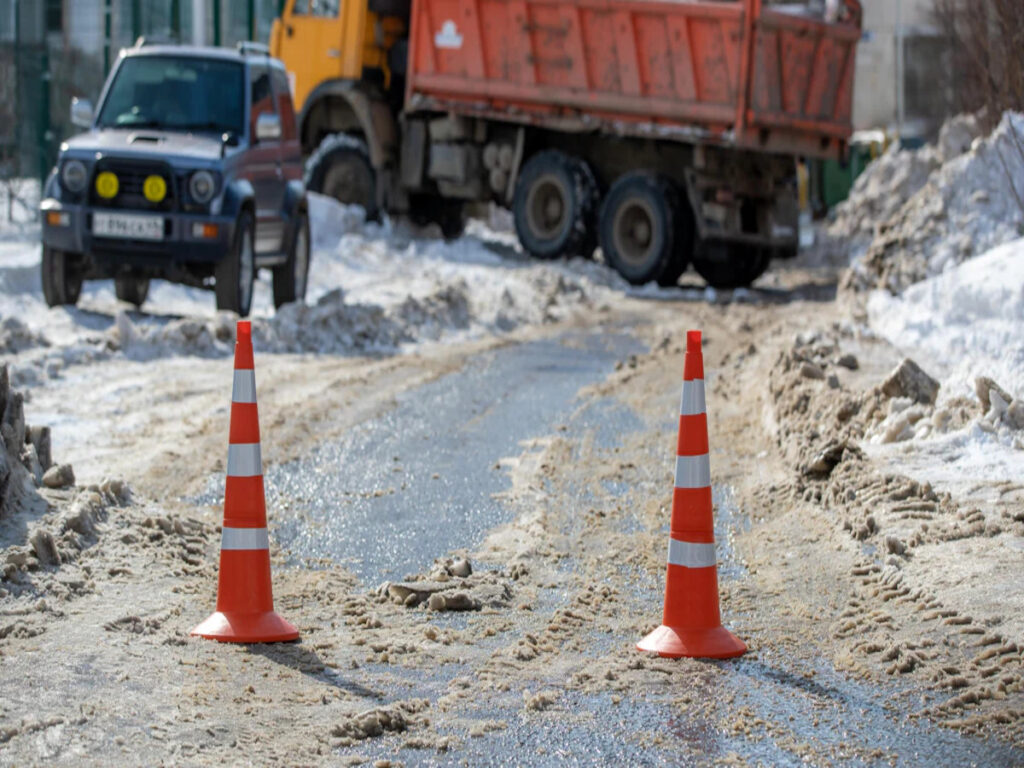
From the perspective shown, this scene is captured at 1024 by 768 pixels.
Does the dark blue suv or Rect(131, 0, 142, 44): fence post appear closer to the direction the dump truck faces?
the fence post

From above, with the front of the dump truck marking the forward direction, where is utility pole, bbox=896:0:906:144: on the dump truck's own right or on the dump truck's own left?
on the dump truck's own right

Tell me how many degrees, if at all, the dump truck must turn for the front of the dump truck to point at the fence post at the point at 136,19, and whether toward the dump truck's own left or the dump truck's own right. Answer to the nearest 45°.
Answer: approximately 45° to the dump truck's own left

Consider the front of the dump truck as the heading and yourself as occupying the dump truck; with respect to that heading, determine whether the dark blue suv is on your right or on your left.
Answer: on your left

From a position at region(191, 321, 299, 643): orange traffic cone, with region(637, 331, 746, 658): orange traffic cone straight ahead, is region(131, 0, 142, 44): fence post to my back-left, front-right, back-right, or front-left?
back-left

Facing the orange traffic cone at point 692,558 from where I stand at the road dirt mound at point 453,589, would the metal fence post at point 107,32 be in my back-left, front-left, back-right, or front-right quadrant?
back-left

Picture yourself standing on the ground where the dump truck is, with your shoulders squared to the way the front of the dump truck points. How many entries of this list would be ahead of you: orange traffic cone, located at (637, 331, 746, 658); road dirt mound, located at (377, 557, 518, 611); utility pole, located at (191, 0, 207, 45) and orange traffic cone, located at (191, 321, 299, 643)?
1

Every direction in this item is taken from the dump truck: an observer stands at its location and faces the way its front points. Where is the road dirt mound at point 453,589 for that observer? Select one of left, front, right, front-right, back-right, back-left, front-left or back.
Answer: back-left

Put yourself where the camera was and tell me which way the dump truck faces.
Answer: facing away from the viewer and to the left of the viewer

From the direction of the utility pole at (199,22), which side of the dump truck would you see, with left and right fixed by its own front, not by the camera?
front

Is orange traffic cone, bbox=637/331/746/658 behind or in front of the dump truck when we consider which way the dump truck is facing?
behind
